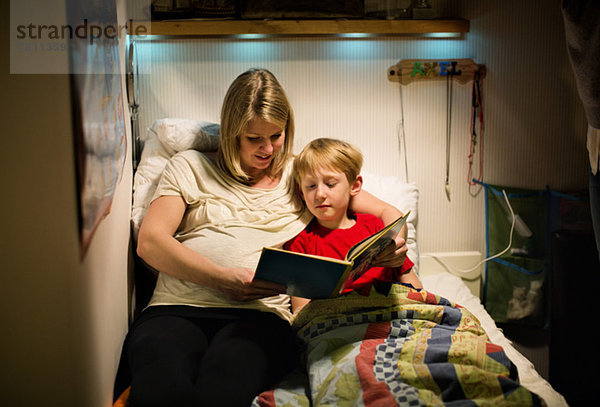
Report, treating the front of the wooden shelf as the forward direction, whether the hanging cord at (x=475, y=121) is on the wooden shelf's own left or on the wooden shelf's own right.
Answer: on the wooden shelf's own left

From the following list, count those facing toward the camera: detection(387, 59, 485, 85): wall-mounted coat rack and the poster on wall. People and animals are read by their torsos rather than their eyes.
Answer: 1

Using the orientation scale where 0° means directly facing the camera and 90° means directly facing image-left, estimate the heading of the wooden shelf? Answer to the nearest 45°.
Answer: approximately 0°

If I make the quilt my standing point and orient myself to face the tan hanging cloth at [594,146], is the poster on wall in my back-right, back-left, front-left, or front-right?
back-left

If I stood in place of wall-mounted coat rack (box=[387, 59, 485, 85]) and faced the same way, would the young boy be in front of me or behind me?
in front

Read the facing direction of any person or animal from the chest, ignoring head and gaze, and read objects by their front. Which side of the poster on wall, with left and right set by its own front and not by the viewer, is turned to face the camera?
right

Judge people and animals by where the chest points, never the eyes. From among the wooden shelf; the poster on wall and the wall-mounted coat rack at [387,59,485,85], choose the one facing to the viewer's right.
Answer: the poster on wall

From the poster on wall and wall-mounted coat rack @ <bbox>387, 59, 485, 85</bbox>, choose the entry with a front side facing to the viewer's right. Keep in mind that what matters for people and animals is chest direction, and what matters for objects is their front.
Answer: the poster on wall
